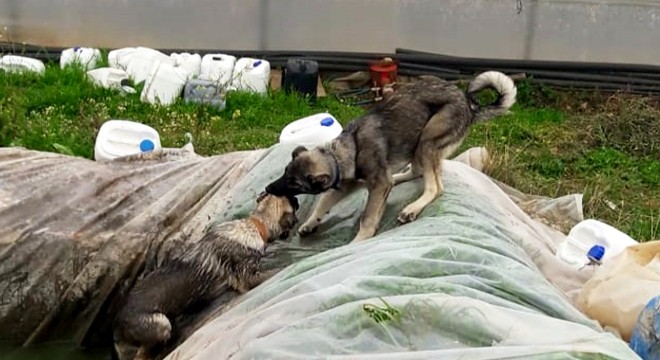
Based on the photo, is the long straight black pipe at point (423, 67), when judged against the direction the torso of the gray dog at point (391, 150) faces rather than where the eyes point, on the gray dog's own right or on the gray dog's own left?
on the gray dog's own right

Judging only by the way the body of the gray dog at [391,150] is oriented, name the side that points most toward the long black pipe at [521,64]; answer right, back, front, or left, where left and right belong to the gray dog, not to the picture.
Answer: right

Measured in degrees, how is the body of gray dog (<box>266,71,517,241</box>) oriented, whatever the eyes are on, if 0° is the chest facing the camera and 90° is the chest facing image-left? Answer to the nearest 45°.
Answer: approximately 90°

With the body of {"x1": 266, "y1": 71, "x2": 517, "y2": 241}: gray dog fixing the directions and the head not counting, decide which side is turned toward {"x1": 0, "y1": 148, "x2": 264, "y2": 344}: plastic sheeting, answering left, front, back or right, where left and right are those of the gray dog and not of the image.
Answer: front

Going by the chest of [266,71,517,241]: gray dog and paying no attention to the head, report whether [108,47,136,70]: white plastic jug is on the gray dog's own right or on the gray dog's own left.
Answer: on the gray dog's own right

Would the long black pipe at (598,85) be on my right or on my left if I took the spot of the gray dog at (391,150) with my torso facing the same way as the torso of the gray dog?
on my right

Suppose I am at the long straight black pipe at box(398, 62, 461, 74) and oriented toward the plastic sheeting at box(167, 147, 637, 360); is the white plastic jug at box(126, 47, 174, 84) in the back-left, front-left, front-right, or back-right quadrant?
front-right

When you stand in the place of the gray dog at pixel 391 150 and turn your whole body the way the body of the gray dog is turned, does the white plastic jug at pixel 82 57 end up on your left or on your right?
on your right

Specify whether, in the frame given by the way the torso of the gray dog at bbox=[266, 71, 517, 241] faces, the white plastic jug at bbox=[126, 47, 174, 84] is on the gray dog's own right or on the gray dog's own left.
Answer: on the gray dog's own right

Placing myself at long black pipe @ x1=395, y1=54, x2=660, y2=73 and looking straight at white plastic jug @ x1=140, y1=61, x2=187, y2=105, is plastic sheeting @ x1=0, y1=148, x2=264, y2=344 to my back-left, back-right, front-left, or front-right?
front-left

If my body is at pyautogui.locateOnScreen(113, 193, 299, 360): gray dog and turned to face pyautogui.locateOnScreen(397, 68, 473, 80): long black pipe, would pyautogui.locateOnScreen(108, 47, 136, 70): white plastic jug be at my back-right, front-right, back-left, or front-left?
front-left

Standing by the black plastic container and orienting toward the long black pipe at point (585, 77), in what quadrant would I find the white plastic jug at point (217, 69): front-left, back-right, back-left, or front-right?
back-left

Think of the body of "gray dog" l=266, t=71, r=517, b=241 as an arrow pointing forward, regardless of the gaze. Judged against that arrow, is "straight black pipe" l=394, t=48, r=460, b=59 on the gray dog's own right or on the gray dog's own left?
on the gray dog's own right
